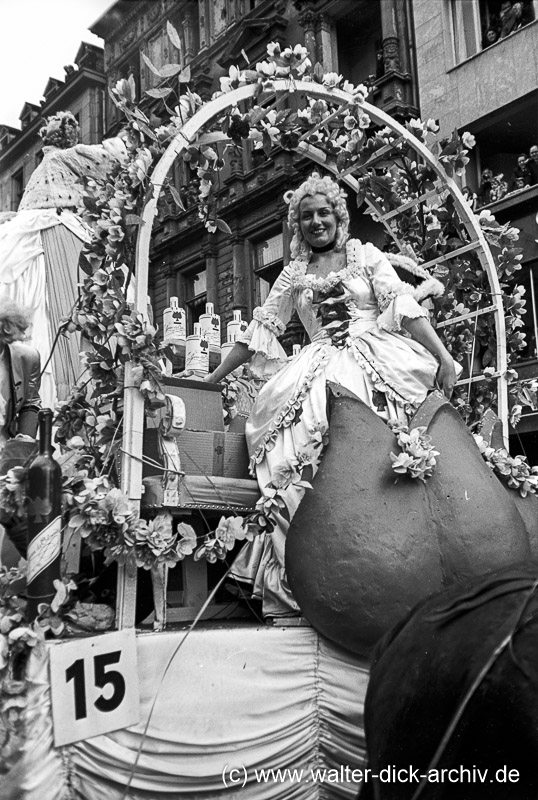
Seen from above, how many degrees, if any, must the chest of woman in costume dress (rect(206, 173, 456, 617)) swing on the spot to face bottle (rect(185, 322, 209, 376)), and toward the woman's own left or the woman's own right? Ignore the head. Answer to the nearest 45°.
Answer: approximately 135° to the woman's own right

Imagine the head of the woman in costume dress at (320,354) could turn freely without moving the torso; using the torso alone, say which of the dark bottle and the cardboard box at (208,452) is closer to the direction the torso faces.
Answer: the dark bottle

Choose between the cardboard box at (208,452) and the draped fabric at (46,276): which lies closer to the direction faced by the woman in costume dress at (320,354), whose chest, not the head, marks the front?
the cardboard box

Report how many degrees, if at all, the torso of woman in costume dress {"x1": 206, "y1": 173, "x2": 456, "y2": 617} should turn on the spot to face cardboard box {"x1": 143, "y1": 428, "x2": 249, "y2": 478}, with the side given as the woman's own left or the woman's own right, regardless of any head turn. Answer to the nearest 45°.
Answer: approximately 90° to the woman's own right

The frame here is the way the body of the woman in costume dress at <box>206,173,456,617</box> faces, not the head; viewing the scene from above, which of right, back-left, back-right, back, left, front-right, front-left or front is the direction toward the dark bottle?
front-right

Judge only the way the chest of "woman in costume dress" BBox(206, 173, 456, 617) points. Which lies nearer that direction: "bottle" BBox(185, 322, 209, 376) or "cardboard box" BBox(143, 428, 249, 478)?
the cardboard box

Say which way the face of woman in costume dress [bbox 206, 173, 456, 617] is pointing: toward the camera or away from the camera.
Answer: toward the camera

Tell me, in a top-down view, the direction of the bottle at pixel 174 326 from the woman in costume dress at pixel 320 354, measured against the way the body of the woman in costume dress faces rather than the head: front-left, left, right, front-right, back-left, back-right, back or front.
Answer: back-right

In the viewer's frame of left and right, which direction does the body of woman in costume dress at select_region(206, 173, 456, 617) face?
facing the viewer

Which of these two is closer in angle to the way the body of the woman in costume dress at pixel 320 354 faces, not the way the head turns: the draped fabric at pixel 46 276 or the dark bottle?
the dark bottle

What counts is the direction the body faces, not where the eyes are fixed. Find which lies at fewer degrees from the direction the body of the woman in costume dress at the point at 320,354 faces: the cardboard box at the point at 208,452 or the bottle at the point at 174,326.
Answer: the cardboard box
